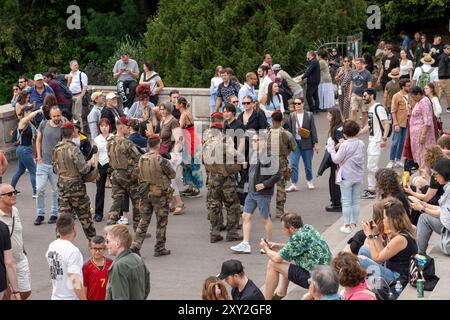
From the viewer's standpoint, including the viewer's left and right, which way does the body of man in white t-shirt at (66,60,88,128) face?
facing the viewer and to the left of the viewer

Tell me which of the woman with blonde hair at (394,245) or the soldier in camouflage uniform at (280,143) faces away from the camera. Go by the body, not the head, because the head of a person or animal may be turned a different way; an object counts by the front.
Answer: the soldier in camouflage uniform

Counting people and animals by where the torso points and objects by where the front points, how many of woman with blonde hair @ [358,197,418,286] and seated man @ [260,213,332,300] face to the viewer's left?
2

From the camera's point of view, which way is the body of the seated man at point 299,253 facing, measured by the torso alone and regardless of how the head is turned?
to the viewer's left

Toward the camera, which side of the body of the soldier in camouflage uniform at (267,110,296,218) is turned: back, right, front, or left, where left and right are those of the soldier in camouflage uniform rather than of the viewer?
back

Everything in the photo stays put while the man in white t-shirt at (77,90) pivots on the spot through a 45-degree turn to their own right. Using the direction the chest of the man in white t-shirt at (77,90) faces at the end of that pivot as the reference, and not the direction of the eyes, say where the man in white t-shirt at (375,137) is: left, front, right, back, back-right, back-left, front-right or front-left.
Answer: back-left

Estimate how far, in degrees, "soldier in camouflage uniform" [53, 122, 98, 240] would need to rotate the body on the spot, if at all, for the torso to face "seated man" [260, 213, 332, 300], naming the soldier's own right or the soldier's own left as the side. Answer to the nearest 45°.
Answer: approximately 90° to the soldier's own right

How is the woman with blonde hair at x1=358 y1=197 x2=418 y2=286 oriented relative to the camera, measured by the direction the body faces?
to the viewer's left

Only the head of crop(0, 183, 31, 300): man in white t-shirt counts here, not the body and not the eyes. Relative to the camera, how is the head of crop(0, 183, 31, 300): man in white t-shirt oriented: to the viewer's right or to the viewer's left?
to the viewer's right

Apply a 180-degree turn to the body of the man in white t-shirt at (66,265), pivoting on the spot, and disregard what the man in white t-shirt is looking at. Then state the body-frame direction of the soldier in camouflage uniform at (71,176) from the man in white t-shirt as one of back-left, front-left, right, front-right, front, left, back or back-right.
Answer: back-right

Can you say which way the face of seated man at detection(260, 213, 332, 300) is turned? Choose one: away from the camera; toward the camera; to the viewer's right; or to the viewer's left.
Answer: to the viewer's left

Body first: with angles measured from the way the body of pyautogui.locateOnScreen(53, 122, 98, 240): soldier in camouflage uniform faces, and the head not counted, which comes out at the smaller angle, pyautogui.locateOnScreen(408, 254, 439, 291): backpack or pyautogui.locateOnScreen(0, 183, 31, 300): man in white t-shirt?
the backpack

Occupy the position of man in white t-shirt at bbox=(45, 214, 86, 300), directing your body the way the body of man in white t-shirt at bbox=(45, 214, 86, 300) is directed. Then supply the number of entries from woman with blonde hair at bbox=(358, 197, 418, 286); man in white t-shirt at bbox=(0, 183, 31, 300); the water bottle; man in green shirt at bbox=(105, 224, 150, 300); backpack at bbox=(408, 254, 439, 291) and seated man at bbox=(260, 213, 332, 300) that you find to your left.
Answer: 1

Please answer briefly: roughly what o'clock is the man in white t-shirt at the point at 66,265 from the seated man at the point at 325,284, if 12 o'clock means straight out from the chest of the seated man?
The man in white t-shirt is roughly at 11 o'clock from the seated man.

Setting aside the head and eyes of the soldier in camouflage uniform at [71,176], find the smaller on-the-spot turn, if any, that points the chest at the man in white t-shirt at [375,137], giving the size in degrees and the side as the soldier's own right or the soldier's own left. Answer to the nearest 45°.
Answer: approximately 45° to the soldier's own right

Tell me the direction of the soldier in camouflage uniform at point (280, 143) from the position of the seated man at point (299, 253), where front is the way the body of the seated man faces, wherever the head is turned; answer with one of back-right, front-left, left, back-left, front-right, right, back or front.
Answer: right
